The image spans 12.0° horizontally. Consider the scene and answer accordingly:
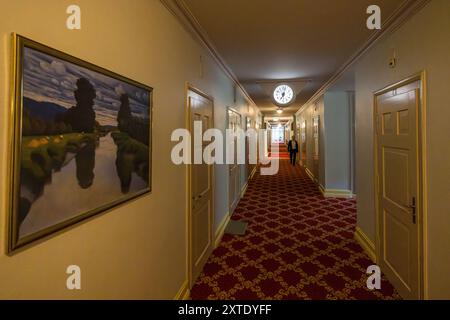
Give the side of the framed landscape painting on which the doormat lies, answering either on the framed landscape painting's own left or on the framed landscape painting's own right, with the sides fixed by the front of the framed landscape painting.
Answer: on the framed landscape painting's own left

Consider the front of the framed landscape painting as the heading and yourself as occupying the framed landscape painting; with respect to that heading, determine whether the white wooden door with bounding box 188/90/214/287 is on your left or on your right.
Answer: on your left

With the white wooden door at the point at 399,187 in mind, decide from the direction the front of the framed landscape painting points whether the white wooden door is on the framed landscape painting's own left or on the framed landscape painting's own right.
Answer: on the framed landscape painting's own left

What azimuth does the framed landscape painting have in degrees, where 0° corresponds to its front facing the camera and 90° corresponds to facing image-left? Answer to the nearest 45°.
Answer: approximately 315°
